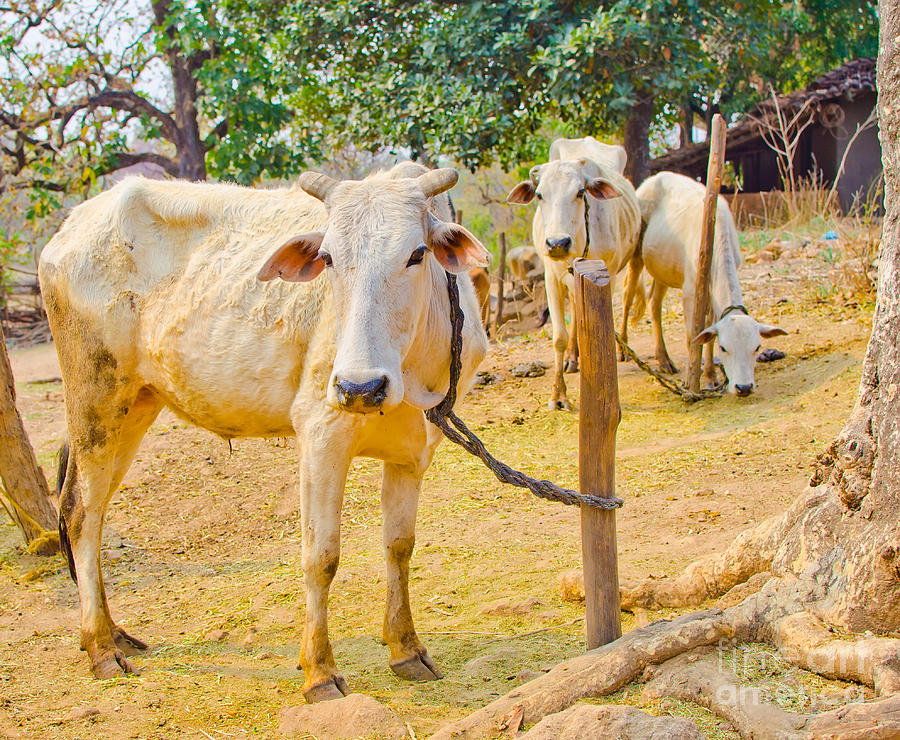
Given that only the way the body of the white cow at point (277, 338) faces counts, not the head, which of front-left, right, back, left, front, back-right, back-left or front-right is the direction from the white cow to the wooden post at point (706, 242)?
left

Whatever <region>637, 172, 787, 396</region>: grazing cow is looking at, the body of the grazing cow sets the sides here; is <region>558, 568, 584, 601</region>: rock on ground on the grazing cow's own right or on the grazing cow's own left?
on the grazing cow's own right

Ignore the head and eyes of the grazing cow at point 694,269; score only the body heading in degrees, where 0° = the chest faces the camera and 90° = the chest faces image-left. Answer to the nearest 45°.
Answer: approximately 315°

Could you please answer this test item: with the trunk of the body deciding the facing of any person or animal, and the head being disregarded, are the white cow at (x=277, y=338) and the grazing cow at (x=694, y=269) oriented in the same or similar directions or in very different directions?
same or similar directions

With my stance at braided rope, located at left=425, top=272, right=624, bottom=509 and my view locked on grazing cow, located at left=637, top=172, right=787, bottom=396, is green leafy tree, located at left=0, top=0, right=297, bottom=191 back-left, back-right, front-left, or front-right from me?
front-left

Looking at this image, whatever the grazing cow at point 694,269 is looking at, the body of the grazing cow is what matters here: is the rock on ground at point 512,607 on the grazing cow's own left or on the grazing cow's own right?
on the grazing cow's own right

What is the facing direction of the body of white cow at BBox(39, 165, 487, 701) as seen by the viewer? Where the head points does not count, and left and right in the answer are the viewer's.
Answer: facing the viewer and to the right of the viewer

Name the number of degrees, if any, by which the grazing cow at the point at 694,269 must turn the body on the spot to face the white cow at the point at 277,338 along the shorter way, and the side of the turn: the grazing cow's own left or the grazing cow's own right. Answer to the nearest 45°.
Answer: approximately 45° to the grazing cow's own right

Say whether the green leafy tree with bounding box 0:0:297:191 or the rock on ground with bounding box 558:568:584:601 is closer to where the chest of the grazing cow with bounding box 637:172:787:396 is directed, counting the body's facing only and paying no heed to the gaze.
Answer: the rock on ground

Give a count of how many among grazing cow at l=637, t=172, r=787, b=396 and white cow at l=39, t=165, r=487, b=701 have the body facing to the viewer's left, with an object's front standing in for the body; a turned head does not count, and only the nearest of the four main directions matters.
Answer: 0

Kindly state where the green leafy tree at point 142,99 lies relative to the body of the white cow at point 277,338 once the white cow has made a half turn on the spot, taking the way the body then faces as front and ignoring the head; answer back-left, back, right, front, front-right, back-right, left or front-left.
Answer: front-right

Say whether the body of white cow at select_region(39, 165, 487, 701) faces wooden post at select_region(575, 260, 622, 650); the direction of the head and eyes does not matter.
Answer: no
